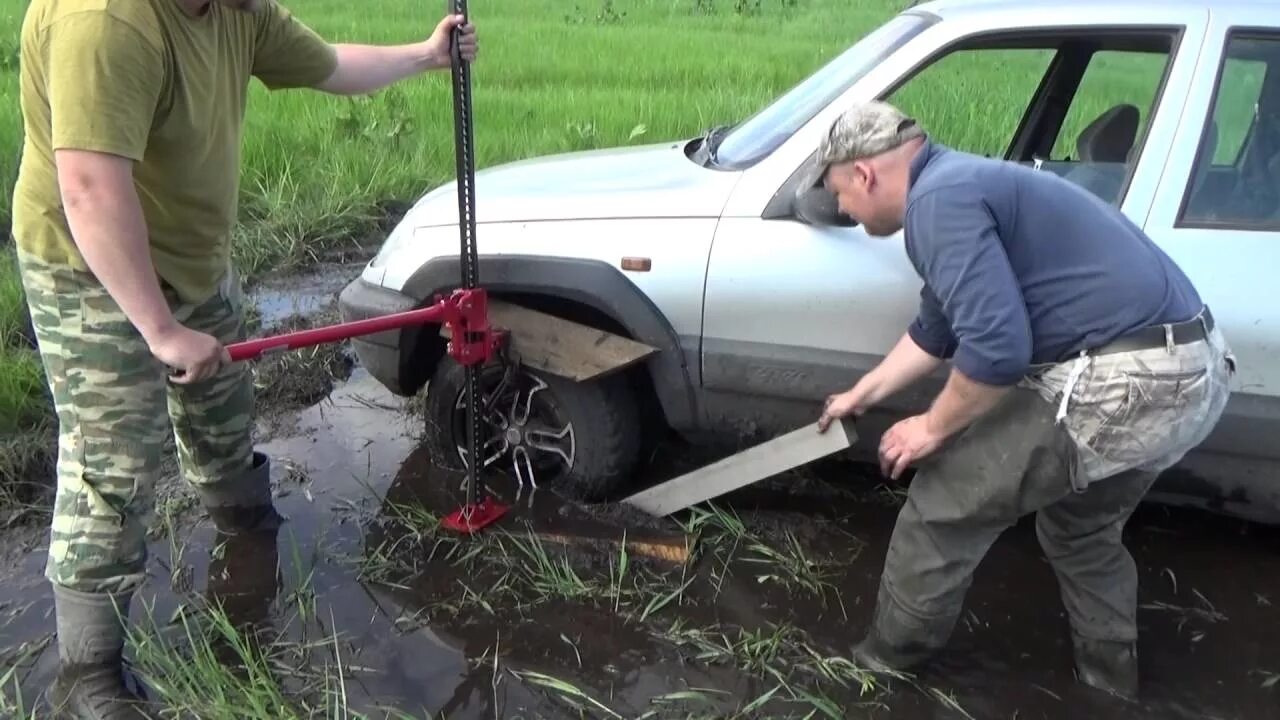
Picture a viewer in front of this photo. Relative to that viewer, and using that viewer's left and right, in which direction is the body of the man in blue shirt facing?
facing to the left of the viewer

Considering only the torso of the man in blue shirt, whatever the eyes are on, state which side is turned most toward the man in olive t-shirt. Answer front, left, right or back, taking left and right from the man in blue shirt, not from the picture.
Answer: front

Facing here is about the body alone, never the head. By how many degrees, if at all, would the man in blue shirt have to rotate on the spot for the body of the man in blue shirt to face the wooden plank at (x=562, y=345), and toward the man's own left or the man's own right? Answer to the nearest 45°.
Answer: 0° — they already face it

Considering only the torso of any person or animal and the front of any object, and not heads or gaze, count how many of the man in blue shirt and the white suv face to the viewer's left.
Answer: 2

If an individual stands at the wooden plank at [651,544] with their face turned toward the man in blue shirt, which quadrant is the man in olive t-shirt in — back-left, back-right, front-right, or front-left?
back-right

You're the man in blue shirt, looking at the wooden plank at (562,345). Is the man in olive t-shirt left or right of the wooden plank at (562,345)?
left

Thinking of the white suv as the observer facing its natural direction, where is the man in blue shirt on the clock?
The man in blue shirt is roughly at 8 o'clock from the white suv.

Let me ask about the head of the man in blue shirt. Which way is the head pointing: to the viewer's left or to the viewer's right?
to the viewer's left

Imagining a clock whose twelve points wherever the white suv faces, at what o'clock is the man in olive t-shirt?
The man in olive t-shirt is roughly at 11 o'clock from the white suv.

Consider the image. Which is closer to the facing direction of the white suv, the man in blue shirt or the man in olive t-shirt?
the man in olive t-shirt

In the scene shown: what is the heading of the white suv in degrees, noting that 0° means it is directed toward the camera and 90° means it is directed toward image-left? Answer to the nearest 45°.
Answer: approximately 90°
